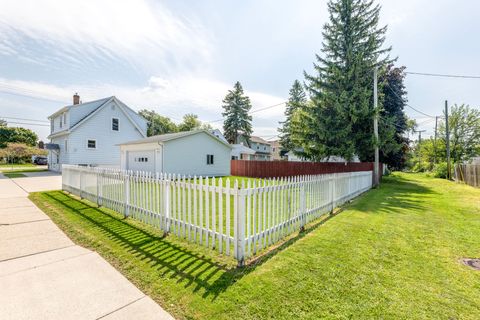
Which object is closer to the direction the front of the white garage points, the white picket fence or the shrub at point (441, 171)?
the white picket fence

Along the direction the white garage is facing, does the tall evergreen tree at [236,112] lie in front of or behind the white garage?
behind

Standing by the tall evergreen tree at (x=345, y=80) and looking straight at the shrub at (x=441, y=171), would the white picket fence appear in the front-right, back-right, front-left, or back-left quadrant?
back-right

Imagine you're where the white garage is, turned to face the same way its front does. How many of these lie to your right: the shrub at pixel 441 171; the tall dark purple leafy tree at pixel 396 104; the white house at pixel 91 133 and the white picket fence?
1

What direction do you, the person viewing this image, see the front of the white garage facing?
facing the viewer and to the left of the viewer

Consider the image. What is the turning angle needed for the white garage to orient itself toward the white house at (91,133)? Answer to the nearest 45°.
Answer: approximately 90° to its right

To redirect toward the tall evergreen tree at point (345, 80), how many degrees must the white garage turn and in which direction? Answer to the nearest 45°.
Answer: approximately 90° to its left

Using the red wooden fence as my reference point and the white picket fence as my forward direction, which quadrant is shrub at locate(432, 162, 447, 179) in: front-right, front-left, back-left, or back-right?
back-left

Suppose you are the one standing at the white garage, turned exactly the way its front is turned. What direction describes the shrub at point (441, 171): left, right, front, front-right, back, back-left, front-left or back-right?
back-left
